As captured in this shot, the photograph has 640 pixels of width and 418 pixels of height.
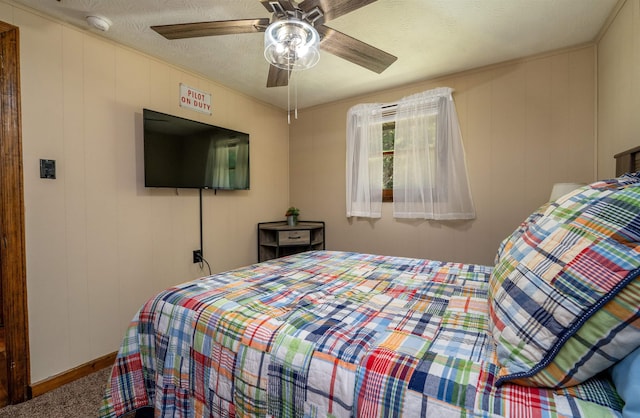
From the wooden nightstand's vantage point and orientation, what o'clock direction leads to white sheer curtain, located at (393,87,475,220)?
The white sheer curtain is roughly at 10 o'clock from the wooden nightstand.

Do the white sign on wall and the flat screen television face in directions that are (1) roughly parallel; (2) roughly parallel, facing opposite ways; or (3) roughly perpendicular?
roughly parallel

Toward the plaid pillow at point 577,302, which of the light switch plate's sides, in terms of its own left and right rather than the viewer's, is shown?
front

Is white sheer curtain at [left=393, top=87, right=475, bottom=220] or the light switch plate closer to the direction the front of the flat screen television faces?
the white sheer curtain

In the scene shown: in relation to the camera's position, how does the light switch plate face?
facing the viewer

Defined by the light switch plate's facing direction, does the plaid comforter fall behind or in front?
in front

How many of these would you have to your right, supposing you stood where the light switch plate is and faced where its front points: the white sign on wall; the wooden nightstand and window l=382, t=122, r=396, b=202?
0

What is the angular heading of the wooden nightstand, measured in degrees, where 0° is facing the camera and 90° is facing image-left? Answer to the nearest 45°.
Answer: approximately 0°

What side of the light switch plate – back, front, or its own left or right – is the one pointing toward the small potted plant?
left

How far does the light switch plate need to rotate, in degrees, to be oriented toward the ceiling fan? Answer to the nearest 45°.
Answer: approximately 45° to its left

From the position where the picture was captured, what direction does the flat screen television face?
facing the viewer and to the right of the viewer

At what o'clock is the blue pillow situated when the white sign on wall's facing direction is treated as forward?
The blue pillow is roughly at 1 o'clock from the white sign on wall.

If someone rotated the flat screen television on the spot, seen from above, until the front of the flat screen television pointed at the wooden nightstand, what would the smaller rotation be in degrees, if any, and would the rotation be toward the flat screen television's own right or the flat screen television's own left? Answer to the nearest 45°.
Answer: approximately 90° to the flat screen television's own left

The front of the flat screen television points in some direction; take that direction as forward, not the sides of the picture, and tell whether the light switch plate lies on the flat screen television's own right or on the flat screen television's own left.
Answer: on the flat screen television's own right
